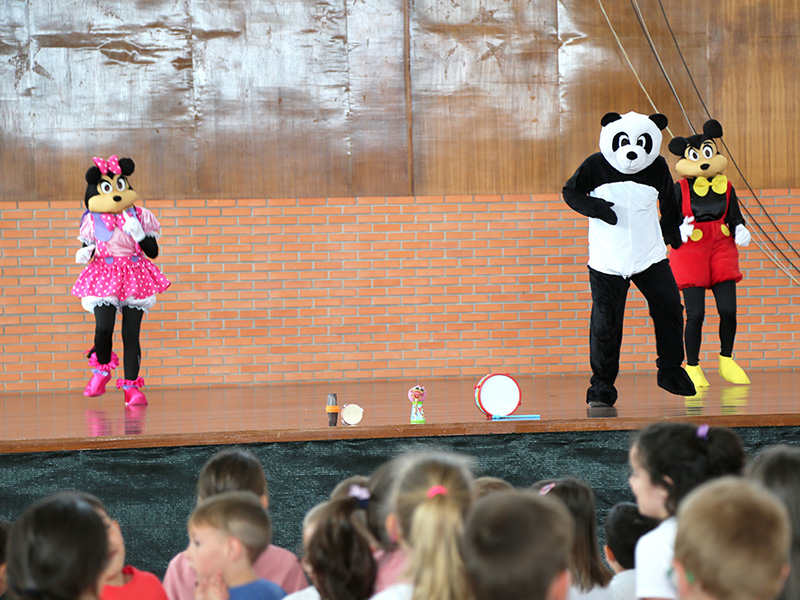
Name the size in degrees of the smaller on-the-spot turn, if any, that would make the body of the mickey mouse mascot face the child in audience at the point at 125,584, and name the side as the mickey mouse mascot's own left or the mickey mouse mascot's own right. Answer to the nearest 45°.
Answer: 0° — they already face them

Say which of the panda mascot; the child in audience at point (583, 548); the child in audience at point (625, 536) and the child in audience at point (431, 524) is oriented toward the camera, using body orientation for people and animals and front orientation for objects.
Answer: the panda mascot

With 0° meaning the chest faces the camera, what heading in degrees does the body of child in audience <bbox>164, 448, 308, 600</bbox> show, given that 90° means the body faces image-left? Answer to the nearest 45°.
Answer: approximately 180°

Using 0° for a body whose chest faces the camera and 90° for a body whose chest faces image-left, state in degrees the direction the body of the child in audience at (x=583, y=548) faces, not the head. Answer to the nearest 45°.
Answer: approximately 135°

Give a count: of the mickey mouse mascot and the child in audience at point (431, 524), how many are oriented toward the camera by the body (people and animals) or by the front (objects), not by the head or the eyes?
1

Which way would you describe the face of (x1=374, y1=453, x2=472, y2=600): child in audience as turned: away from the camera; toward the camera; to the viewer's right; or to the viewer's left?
away from the camera

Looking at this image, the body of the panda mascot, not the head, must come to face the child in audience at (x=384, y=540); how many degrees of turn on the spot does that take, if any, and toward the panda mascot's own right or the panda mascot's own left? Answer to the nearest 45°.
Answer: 0° — they already face them

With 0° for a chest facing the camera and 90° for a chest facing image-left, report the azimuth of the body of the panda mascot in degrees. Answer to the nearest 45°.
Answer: approximately 0°

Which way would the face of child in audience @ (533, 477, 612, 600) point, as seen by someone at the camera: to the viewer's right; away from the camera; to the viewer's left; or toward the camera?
away from the camera

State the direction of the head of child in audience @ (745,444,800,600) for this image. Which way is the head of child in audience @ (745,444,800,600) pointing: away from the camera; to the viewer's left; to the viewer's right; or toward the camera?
away from the camera

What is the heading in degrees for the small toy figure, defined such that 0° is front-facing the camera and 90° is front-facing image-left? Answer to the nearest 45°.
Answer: approximately 0°

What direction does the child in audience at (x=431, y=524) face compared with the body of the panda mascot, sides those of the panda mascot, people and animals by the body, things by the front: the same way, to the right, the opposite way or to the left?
the opposite way
